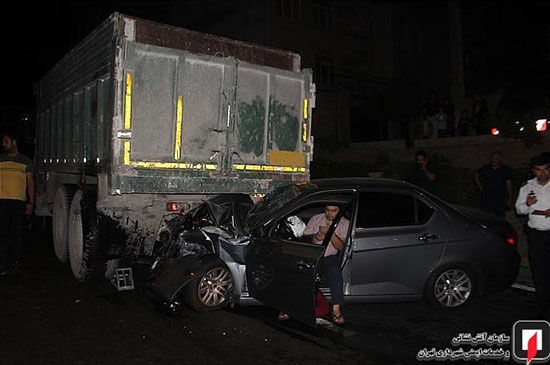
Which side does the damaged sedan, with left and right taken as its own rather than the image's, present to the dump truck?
front

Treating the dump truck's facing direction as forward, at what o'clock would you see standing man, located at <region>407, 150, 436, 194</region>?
The standing man is roughly at 4 o'clock from the dump truck.

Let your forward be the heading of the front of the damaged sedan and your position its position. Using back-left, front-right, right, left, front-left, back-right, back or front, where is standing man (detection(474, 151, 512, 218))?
back-right

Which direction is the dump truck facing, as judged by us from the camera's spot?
facing away from the viewer and to the left of the viewer

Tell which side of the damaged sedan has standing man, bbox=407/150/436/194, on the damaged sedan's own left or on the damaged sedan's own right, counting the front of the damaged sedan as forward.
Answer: on the damaged sedan's own right

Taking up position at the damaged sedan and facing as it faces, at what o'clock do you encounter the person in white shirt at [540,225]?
The person in white shirt is roughly at 6 o'clock from the damaged sedan.

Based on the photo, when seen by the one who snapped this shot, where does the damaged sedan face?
facing to the left of the viewer

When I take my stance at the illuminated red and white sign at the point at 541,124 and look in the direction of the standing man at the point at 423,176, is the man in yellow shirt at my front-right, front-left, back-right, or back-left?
front-right

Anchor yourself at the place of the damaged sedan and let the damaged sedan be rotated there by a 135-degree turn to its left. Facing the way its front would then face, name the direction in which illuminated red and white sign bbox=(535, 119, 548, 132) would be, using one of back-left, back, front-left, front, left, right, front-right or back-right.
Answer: left

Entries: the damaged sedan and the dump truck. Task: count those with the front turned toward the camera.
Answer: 0
